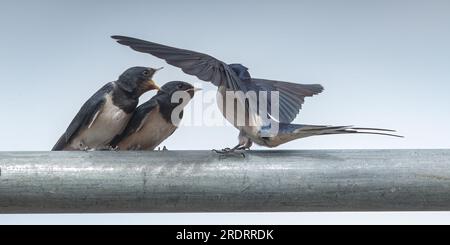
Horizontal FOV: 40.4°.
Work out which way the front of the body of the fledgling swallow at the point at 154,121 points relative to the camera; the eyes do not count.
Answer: to the viewer's right

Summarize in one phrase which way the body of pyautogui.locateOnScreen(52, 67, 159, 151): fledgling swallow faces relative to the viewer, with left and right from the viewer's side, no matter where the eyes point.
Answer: facing to the right of the viewer
